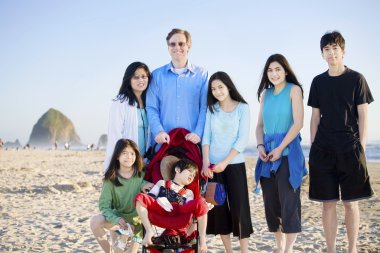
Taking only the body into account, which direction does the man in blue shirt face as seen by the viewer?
toward the camera

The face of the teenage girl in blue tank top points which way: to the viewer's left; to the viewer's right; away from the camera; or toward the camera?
toward the camera

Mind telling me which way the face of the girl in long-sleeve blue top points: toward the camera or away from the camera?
toward the camera

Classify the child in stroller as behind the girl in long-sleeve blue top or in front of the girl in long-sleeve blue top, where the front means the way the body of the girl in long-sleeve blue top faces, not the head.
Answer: in front

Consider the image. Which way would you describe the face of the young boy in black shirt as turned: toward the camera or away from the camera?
toward the camera

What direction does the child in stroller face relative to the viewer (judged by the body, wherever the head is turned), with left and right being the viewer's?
facing the viewer

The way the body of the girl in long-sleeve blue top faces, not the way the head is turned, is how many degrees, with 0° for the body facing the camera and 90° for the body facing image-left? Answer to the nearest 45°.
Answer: approximately 45°

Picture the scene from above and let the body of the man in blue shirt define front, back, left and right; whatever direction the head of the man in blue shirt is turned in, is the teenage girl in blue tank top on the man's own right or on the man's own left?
on the man's own left

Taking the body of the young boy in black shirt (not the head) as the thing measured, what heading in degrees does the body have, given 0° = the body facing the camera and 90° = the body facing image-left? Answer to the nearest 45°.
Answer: approximately 0°

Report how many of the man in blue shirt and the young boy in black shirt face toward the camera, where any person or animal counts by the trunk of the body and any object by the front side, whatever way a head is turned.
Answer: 2

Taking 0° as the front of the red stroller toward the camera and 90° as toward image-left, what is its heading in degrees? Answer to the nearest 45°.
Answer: approximately 0°

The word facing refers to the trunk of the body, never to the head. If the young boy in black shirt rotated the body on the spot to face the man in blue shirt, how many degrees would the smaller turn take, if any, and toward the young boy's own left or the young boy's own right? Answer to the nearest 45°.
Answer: approximately 90° to the young boy's own right
